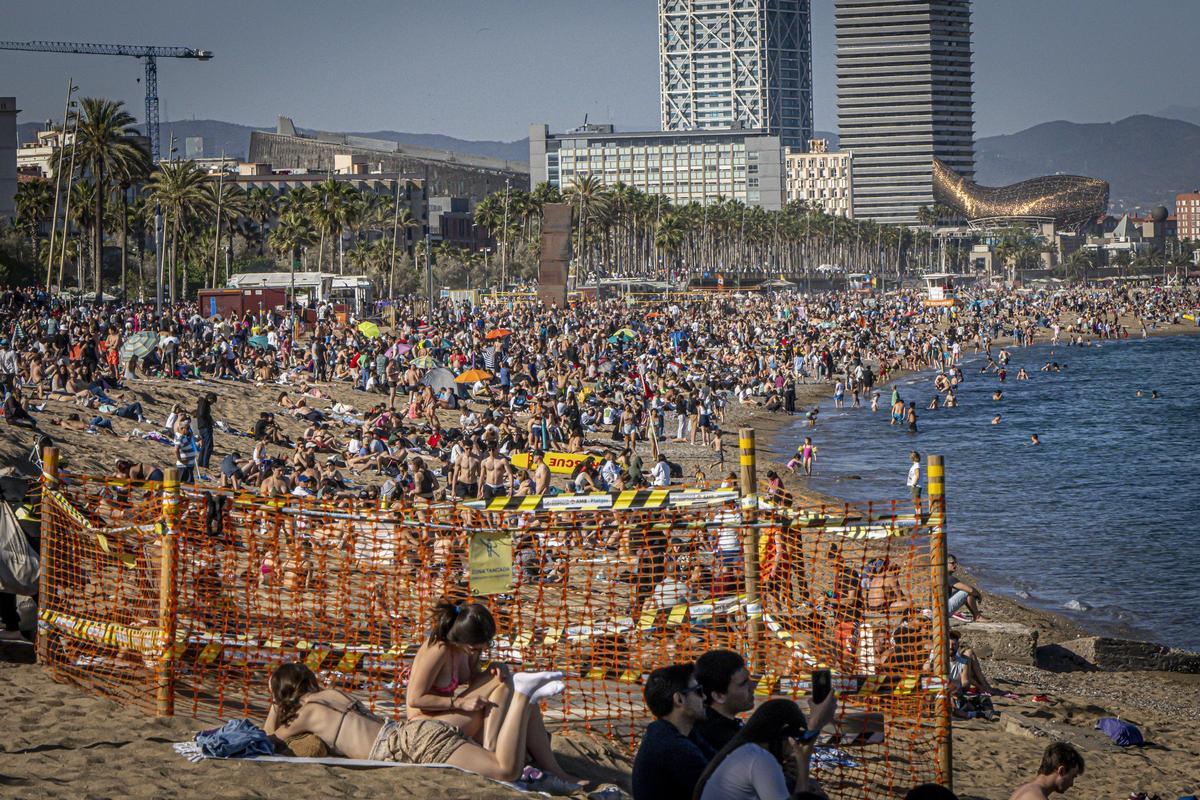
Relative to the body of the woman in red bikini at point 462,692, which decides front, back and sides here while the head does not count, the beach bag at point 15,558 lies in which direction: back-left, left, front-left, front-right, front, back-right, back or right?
back

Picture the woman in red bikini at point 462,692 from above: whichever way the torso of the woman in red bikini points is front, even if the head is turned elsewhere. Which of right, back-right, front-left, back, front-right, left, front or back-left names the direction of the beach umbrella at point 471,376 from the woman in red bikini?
back-left

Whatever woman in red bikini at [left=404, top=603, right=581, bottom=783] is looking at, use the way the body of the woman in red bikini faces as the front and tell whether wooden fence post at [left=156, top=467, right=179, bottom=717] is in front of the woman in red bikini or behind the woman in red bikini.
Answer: behind

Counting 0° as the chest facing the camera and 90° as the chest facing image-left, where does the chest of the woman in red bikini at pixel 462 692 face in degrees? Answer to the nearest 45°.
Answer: approximately 315°

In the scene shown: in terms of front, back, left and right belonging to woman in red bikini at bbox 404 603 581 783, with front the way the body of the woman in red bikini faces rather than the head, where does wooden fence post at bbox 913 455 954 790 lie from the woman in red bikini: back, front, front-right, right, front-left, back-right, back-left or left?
front-left

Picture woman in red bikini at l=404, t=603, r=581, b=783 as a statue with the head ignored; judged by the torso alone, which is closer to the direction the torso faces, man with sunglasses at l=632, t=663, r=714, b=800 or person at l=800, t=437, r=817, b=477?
the man with sunglasses

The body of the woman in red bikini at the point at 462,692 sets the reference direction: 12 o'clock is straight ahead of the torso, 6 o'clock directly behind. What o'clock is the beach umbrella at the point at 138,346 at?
The beach umbrella is roughly at 7 o'clock from the woman in red bikini.

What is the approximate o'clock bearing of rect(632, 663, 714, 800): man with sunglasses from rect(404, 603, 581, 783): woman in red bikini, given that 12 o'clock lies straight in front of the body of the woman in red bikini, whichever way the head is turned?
The man with sunglasses is roughly at 12 o'clock from the woman in red bikini.
